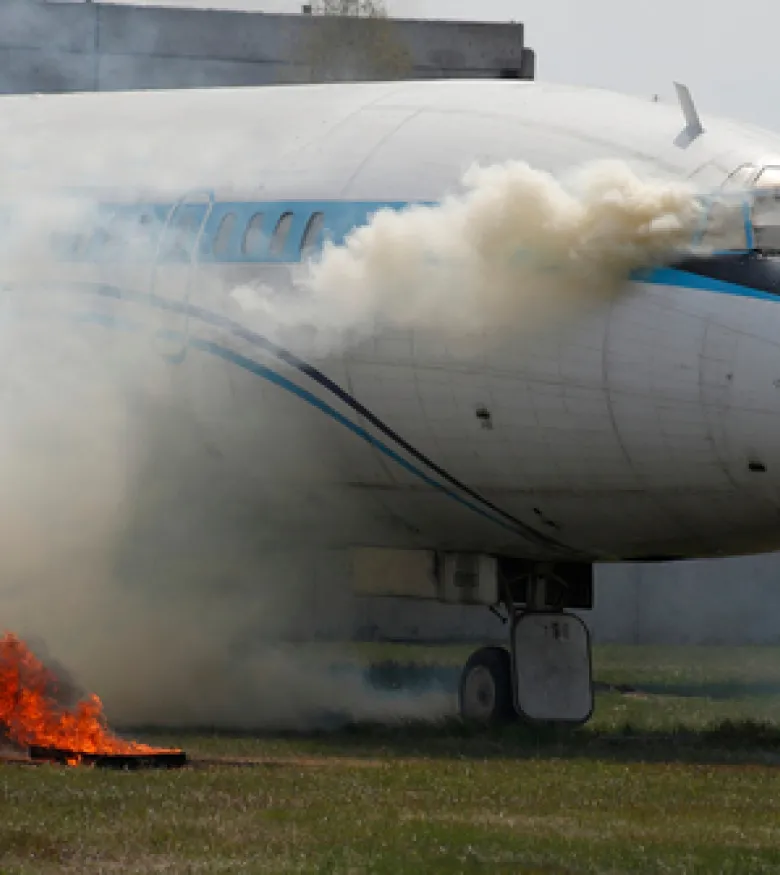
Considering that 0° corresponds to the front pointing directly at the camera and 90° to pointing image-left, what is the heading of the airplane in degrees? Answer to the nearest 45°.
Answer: approximately 315°
